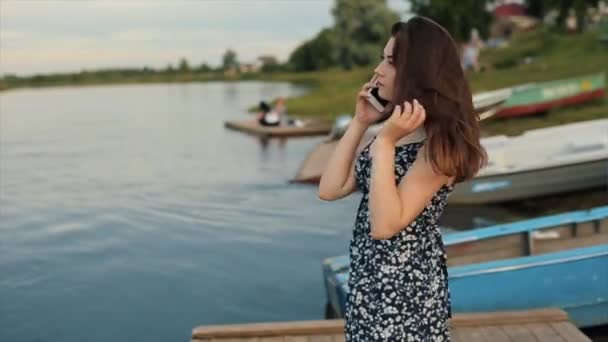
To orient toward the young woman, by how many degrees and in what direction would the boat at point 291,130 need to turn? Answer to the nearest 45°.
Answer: approximately 90° to its left

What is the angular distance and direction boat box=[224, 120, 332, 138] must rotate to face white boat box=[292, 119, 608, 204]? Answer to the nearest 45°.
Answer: approximately 90° to its left

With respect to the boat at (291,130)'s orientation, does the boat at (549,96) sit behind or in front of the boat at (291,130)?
behind

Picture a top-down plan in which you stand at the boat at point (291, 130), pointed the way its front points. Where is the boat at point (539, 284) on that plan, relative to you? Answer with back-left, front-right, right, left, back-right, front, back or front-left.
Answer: left

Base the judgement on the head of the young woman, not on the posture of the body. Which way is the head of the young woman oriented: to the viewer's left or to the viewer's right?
to the viewer's left

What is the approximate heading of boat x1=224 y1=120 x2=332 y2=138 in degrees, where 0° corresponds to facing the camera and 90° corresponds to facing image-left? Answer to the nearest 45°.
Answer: approximately 90°
